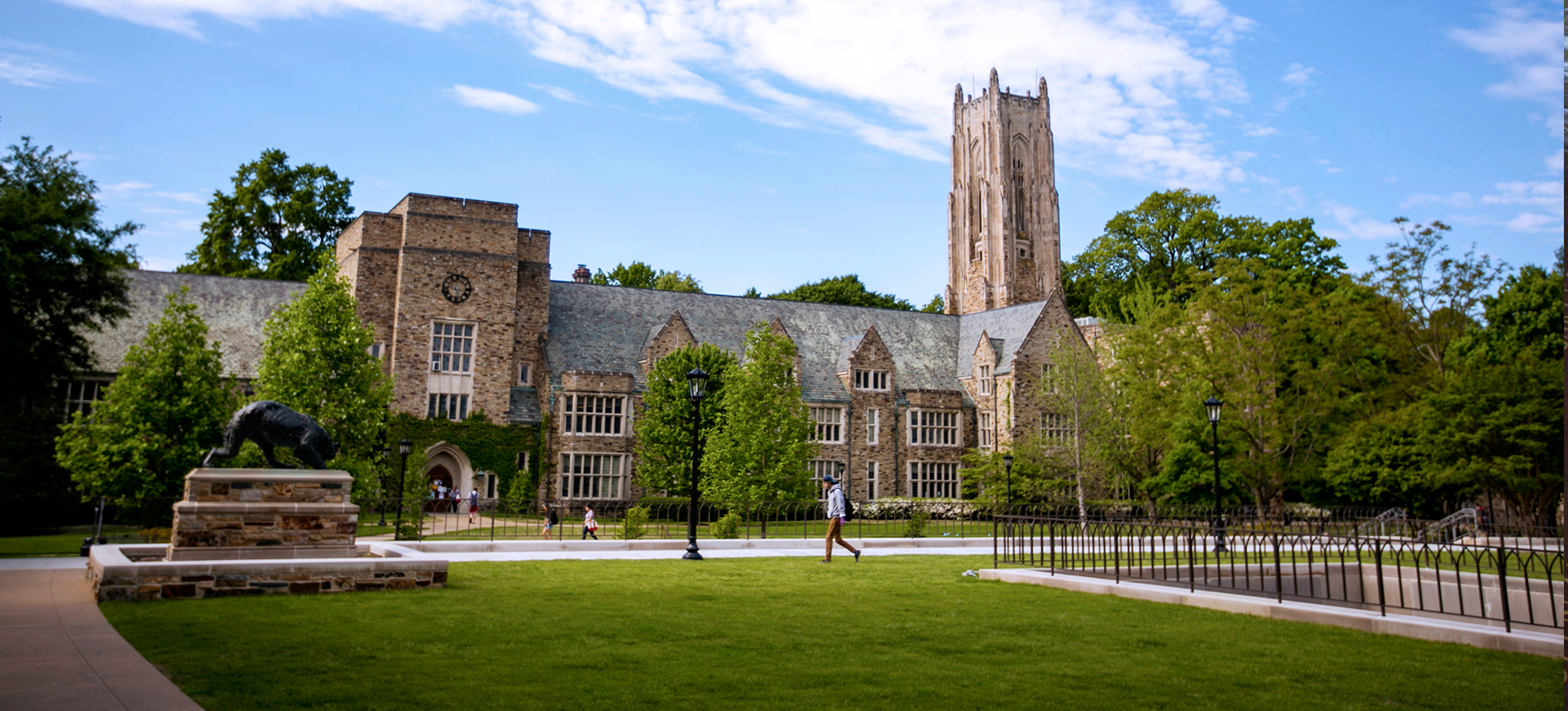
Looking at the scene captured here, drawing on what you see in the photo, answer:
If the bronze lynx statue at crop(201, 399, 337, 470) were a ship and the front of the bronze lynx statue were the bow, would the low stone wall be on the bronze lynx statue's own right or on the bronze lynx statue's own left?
on the bronze lynx statue's own right

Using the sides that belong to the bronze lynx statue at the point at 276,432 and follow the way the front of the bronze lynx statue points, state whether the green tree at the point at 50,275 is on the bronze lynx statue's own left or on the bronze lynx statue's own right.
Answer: on the bronze lynx statue's own left

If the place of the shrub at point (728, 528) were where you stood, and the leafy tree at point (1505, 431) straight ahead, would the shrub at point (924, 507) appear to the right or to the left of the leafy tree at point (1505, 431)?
left
